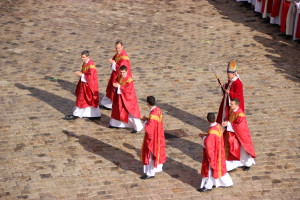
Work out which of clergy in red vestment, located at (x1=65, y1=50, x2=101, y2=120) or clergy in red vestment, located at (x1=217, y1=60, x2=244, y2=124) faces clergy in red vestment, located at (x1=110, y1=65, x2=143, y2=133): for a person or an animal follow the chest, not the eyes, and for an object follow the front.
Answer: clergy in red vestment, located at (x1=217, y1=60, x2=244, y2=124)

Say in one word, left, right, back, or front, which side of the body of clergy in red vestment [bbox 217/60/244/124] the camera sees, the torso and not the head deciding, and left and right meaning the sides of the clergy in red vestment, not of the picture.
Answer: left

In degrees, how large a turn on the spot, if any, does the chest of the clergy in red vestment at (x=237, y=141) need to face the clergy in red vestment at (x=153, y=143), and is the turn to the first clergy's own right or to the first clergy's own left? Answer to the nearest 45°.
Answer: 0° — they already face them

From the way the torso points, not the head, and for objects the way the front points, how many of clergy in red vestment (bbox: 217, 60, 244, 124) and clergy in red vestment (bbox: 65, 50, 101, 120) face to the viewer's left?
2

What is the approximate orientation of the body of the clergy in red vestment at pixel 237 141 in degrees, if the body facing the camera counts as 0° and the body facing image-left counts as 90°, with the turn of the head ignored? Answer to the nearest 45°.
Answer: approximately 90°

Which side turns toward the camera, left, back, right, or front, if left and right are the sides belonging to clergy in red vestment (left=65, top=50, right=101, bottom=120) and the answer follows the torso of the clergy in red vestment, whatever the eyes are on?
left
